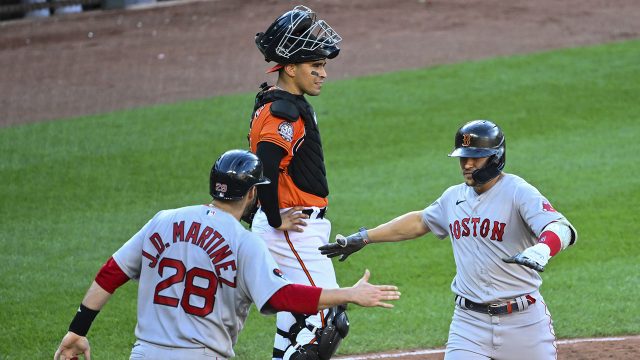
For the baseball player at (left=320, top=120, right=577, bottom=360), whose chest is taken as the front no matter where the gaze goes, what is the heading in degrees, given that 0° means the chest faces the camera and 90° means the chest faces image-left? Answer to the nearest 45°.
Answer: approximately 45°

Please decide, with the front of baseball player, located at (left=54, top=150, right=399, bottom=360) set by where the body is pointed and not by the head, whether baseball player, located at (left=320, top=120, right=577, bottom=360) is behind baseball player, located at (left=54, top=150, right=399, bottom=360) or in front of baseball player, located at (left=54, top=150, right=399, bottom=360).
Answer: in front

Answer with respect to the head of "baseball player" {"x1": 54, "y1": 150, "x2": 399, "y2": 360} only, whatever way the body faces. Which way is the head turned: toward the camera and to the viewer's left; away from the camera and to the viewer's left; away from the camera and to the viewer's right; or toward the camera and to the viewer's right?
away from the camera and to the viewer's right

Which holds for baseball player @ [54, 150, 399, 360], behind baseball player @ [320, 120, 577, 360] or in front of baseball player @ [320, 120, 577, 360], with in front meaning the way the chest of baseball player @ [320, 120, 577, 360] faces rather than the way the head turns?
in front

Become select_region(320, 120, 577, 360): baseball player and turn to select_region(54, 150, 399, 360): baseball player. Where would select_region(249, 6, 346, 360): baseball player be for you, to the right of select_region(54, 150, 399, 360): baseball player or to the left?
right

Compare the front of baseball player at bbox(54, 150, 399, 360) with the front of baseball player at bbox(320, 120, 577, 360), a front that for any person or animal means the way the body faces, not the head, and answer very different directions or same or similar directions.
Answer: very different directions

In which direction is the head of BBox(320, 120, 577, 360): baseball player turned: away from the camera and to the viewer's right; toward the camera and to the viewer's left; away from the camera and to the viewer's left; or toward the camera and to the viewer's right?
toward the camera and to the viewer's left

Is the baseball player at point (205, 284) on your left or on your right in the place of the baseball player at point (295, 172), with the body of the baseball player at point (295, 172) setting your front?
on your right

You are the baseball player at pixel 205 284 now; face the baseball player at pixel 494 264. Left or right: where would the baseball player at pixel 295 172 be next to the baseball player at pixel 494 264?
left

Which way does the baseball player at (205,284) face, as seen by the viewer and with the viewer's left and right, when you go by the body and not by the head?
facing away from the viewer and to the right of the viewer
